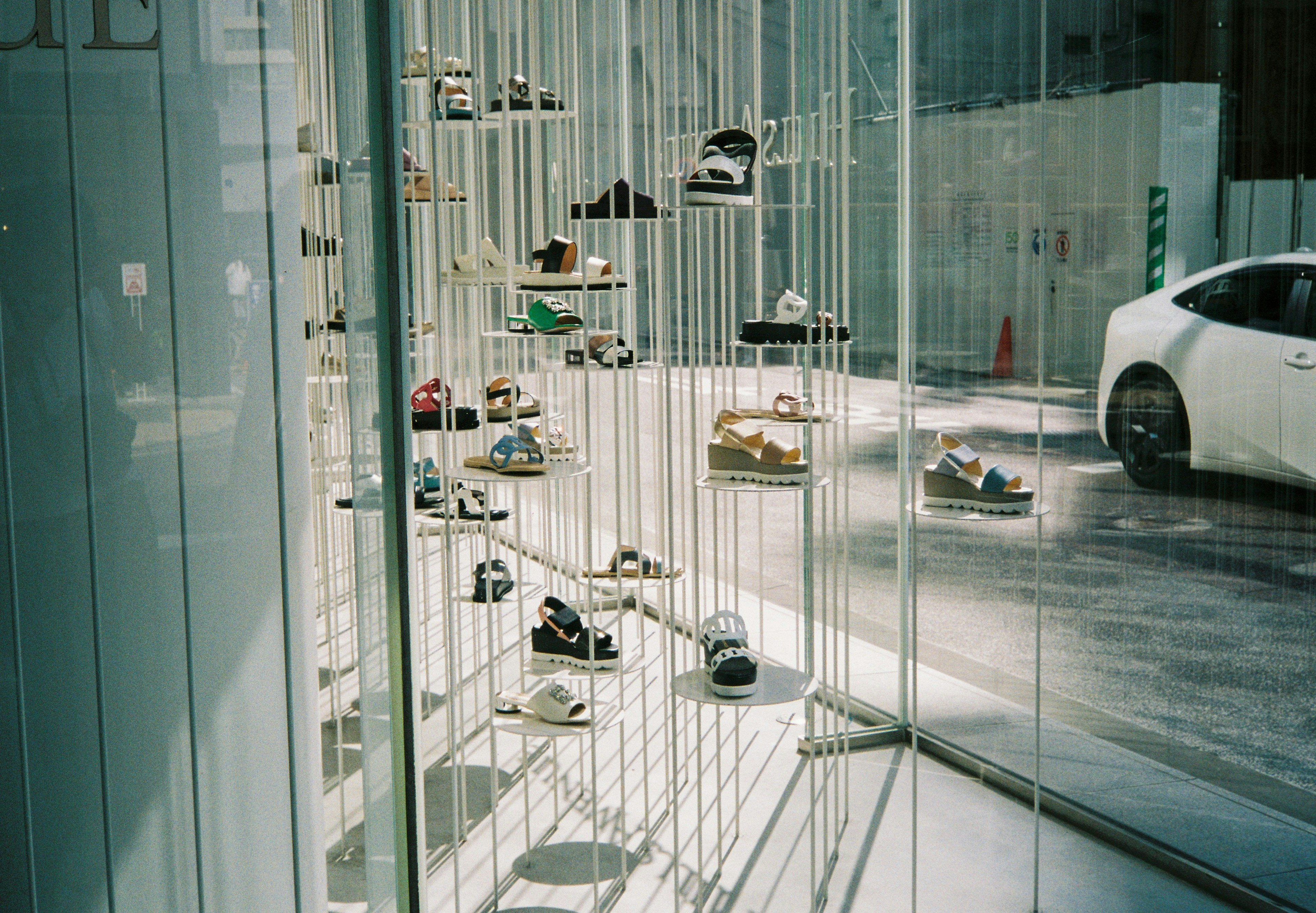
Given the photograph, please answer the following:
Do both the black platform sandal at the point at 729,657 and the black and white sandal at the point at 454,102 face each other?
no

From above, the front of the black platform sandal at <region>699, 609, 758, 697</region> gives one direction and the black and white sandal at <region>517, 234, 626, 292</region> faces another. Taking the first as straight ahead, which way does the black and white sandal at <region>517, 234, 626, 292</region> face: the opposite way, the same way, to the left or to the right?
to the left

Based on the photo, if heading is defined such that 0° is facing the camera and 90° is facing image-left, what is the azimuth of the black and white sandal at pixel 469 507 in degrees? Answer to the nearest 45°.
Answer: approximately 270°

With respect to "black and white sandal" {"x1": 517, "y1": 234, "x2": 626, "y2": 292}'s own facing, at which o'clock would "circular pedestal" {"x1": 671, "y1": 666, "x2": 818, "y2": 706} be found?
The circular pedestal is roughly at 2 o'clock from the black and white sandal.

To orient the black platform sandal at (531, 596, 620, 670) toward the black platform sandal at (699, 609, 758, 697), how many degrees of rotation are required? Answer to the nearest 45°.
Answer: approximately 45° to its right

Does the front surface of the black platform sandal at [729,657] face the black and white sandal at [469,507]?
no

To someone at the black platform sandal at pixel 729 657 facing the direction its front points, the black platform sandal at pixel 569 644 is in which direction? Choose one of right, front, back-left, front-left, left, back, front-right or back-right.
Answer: back-right

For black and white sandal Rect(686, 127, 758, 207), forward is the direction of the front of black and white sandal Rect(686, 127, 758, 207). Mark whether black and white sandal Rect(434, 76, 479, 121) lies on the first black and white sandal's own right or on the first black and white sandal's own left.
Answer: on the first black and white sandal's own right

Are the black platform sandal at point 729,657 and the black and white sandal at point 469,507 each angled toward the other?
no

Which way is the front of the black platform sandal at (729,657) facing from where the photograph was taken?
facing the viewer
